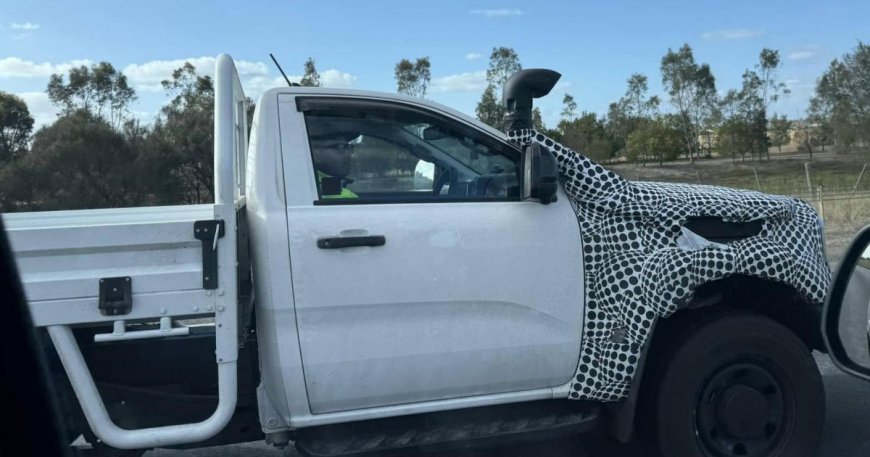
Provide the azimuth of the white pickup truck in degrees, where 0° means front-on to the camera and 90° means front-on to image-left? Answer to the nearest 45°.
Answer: approximately 270°

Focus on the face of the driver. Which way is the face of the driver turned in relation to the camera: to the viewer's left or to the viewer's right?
to the viewer's right
